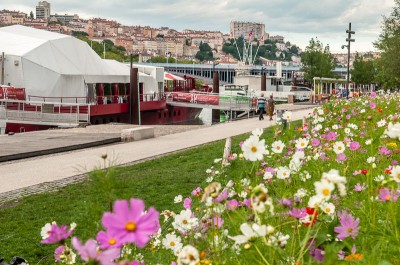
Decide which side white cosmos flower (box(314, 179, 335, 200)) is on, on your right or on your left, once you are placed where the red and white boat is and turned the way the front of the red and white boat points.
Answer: on your right

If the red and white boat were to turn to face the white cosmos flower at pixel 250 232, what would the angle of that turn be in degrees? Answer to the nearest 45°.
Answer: approximately 135° to its right

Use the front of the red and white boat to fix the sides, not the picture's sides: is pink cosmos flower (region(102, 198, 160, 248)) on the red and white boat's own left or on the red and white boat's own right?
on the red and white boat's own right

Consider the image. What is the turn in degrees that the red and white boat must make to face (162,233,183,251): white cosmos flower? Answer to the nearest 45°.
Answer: approximately 135° to its right

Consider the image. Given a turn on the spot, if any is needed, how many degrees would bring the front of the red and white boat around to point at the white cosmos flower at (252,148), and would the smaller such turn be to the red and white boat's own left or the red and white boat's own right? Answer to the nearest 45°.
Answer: approximately 135° to the red and white boat's own right

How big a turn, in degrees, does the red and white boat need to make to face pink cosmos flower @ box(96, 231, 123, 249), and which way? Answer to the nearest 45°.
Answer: approximately 135° to its right

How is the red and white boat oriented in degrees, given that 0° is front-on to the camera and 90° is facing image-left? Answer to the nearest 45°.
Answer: approximately 225°

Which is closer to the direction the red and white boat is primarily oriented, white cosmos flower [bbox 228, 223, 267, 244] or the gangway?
the gangway

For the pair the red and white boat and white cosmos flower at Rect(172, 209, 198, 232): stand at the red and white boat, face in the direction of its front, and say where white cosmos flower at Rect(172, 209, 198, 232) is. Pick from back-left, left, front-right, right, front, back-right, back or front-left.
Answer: back-right

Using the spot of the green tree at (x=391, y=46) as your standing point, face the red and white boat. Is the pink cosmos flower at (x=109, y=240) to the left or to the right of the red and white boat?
left
